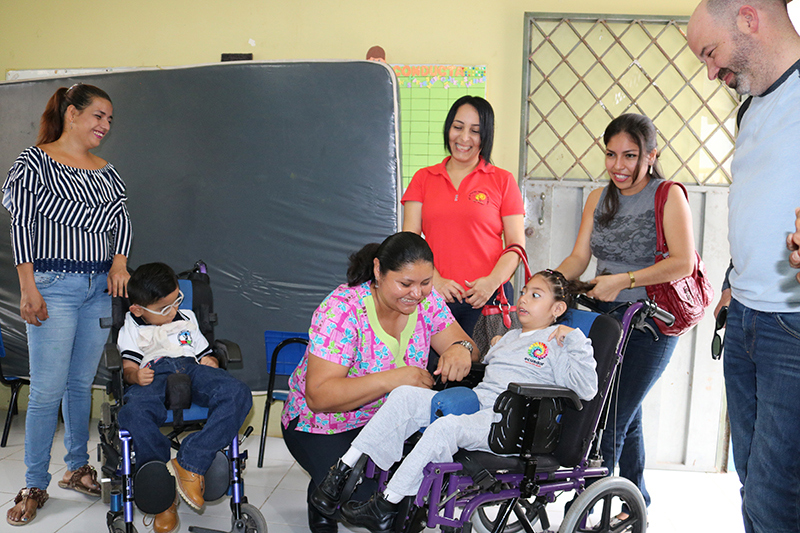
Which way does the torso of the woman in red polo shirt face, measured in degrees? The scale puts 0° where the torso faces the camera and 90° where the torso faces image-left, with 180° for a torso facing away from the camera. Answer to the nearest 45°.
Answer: approximately 0°

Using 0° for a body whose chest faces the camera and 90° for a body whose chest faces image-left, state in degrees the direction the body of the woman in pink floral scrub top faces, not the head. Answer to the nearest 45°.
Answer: approximately 315°

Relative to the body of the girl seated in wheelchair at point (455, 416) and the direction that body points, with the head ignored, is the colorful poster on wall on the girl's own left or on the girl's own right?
on the girl's own right

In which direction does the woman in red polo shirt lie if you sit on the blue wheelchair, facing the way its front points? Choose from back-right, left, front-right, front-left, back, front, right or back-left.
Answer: left

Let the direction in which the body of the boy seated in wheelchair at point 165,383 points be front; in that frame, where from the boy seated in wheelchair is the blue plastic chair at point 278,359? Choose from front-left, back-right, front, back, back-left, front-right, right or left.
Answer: back-left
